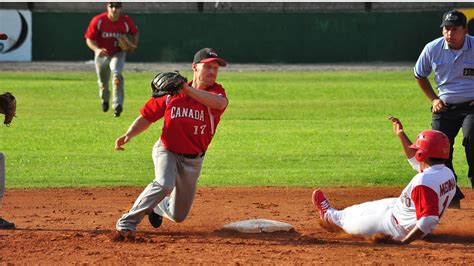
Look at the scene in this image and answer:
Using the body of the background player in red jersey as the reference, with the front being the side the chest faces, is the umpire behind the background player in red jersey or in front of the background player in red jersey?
in front

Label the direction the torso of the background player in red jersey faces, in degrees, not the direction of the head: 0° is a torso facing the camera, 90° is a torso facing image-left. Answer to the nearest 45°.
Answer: approximately 0°

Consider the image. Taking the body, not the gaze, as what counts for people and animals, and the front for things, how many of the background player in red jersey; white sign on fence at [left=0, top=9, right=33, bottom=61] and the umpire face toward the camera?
3

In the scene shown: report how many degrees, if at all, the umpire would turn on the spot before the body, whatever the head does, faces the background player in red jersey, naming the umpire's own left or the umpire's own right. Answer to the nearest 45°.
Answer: approximately 135° to the umpire's own right

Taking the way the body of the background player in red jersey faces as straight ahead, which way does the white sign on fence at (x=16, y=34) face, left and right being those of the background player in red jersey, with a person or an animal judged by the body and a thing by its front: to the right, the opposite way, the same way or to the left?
the same way

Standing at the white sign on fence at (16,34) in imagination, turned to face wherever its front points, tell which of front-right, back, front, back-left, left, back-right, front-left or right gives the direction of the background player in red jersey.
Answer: front

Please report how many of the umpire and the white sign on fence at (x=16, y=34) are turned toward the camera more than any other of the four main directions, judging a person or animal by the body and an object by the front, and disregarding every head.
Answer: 2

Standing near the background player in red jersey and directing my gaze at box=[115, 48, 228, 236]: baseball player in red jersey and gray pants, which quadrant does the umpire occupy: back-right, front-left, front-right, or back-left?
front-left

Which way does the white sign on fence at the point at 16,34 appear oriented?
toward the camera

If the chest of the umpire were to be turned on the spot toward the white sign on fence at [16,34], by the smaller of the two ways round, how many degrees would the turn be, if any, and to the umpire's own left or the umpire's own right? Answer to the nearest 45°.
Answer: approximately 135° to the umpire's own right

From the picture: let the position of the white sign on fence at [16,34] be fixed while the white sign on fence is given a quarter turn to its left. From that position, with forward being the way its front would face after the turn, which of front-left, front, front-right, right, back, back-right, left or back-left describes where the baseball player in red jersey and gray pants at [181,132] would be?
right

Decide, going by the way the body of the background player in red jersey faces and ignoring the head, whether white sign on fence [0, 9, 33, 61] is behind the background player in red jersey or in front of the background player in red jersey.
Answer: behind
